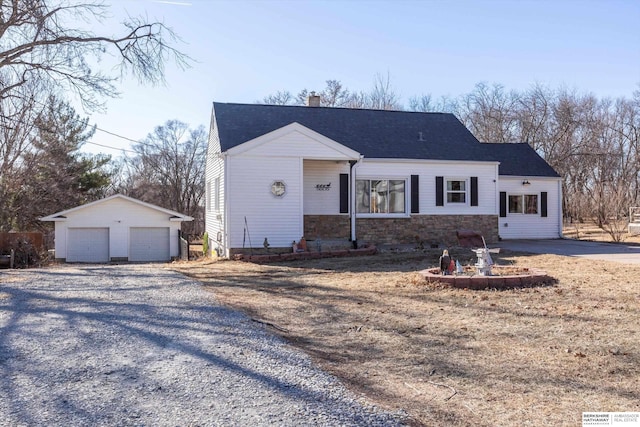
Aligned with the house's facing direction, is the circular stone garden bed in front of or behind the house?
in front

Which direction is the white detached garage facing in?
toward the camera

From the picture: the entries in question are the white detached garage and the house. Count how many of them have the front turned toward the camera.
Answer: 2

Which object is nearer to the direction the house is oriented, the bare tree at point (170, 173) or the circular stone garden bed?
the circular stone garden bed

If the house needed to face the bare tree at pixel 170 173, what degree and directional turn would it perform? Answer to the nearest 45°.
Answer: approximately 135° to its right

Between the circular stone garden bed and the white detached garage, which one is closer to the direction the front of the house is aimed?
the circular stone garden bed

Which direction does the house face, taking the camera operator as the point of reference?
facing the viewer

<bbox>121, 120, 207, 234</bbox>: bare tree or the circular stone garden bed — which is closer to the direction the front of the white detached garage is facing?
the circular stone garden bed

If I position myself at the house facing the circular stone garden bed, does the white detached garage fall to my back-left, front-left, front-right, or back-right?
back-right
